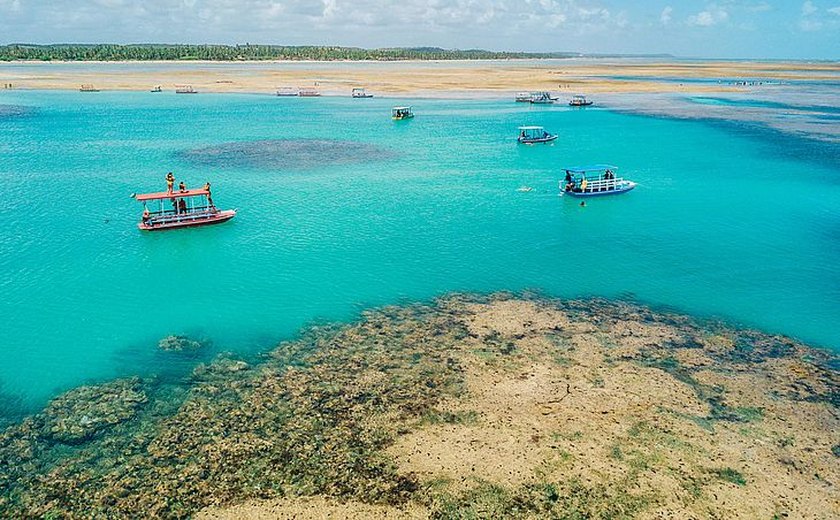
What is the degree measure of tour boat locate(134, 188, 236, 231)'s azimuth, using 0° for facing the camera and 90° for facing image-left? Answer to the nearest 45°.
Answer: approximately 270°
